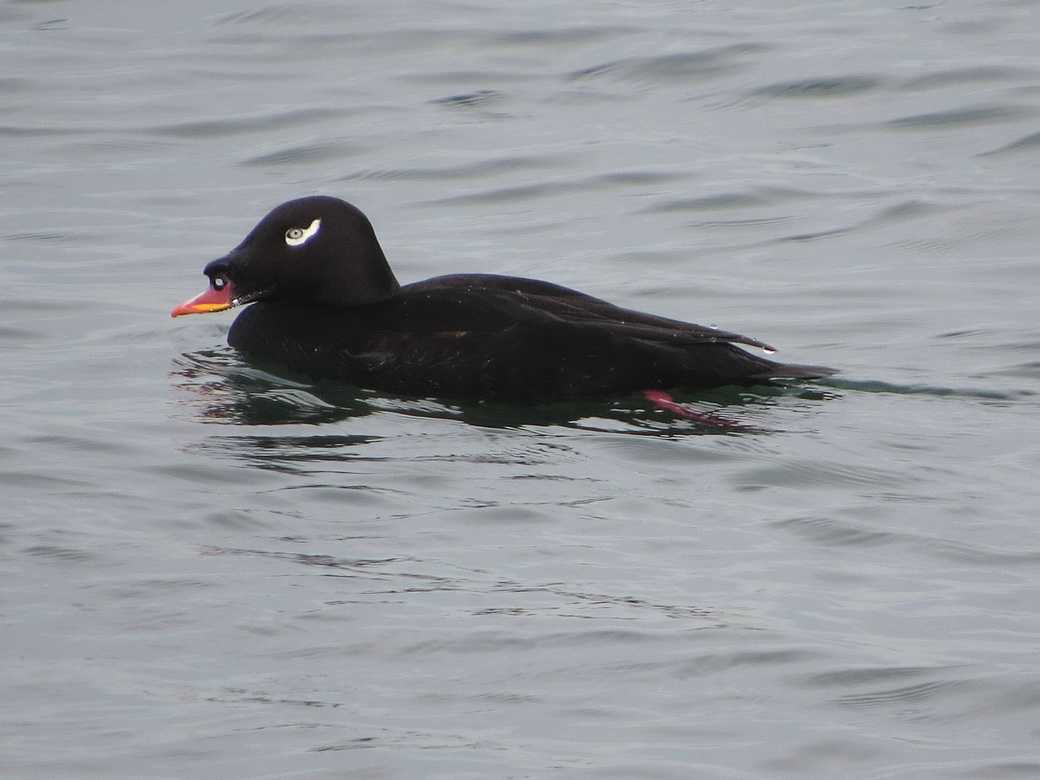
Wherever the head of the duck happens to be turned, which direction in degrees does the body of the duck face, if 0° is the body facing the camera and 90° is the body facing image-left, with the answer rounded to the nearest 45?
approximately 90°
